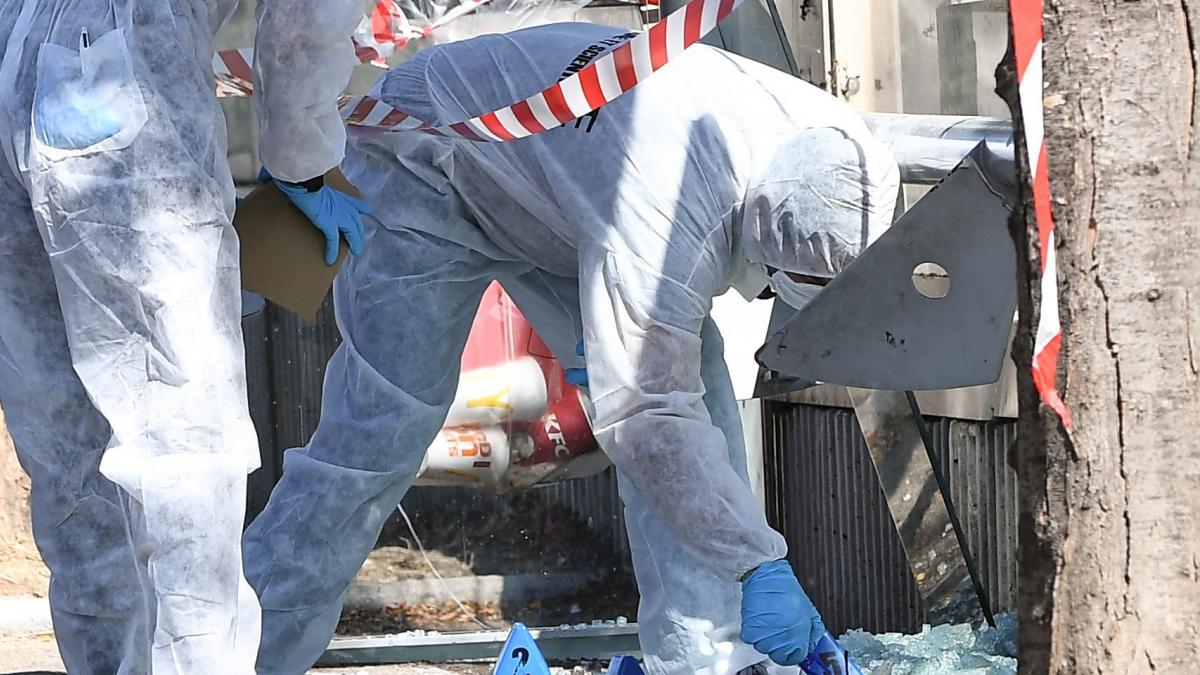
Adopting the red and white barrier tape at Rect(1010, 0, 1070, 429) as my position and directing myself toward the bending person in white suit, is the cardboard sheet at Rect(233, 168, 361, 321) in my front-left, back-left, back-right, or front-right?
front-left

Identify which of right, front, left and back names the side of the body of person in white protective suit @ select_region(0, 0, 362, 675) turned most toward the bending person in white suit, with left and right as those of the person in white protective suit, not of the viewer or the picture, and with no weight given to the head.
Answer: front

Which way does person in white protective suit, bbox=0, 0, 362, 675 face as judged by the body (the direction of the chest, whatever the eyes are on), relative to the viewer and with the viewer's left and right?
facing away from the viewer and to the right of the viewer

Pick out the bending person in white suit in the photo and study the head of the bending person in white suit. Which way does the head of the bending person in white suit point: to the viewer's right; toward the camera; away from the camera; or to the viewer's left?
to the viewer's right

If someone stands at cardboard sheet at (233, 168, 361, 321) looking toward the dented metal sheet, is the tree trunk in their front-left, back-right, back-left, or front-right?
front-right

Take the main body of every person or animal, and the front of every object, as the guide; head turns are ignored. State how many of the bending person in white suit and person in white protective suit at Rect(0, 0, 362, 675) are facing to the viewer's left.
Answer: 0

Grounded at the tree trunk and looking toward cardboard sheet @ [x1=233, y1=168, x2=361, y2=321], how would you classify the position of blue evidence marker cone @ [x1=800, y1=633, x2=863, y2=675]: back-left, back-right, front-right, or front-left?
front-right

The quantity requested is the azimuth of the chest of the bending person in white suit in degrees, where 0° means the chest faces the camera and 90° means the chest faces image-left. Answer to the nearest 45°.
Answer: approximately 270°

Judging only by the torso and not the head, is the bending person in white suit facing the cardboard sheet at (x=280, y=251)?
no
